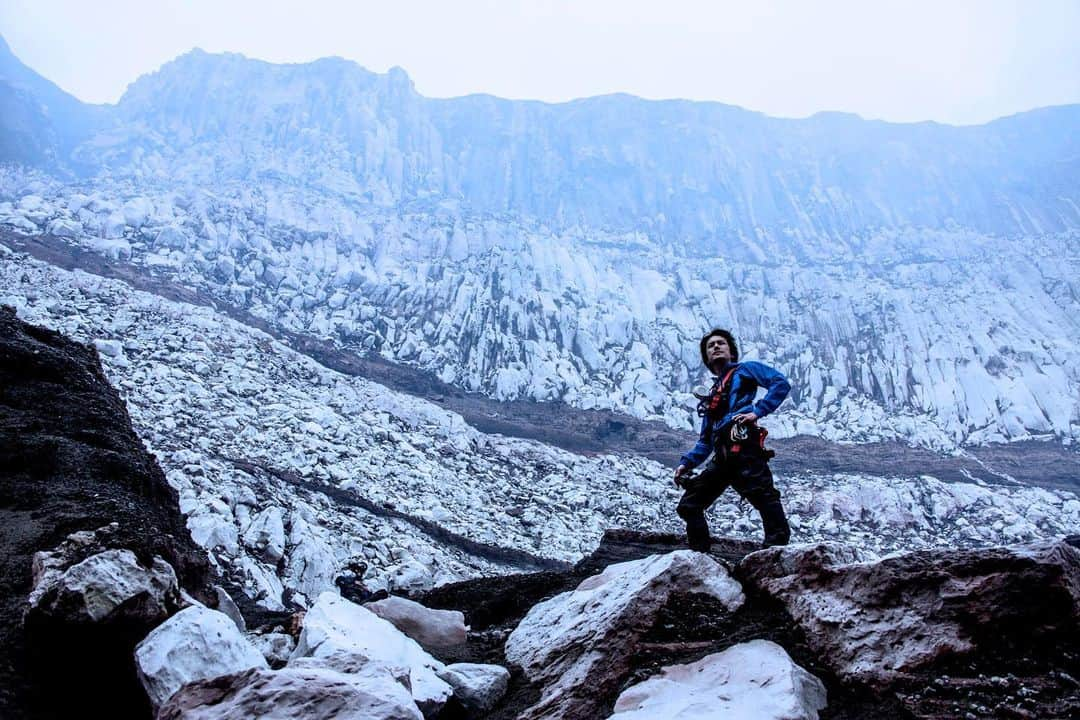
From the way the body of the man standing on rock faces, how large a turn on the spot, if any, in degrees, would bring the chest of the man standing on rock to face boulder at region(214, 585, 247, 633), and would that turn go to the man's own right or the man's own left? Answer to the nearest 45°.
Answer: approximately 45° to the man's own right

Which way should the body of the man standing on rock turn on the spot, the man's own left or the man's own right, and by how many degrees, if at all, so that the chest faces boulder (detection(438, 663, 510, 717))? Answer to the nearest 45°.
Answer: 0° — they already face it

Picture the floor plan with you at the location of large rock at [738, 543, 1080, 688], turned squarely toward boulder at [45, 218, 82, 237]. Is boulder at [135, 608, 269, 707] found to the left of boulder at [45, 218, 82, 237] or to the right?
left

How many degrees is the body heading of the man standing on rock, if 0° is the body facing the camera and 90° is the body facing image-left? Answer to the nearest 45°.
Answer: approximately 45°

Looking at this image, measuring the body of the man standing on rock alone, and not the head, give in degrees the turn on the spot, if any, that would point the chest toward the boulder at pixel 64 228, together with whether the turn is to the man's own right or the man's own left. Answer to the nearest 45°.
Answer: approximately 90° to the man's own right
